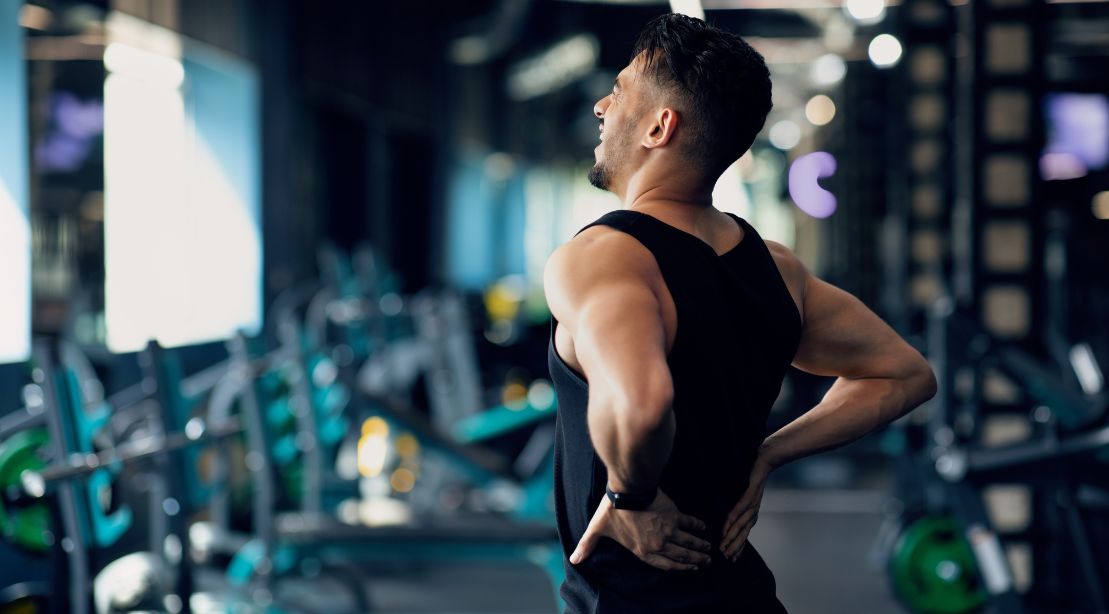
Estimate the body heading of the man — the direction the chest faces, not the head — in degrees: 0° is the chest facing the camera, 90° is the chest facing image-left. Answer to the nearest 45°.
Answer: approximately 135°

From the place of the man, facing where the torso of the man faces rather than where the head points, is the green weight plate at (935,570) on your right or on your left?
on your right

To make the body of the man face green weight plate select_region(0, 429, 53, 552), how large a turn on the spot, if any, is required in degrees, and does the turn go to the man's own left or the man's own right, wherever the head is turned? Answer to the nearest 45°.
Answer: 0° — they already face it
